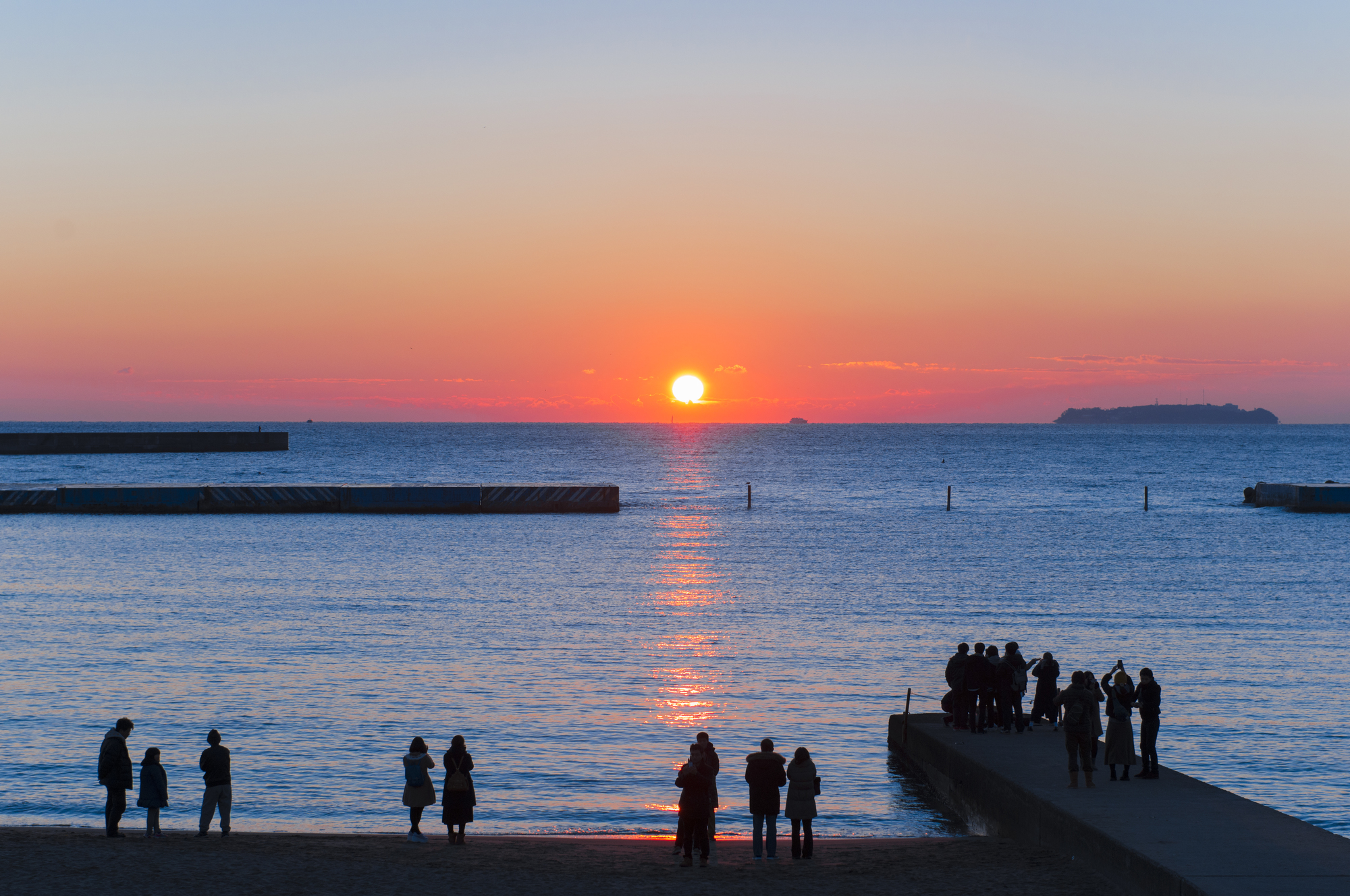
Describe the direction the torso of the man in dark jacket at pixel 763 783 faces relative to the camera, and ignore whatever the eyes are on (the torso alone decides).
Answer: away from the camera

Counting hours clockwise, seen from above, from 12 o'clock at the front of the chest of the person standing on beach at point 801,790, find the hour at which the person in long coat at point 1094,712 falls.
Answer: The person in long coat is roughly at 2 o'clock from the person standing on beach.

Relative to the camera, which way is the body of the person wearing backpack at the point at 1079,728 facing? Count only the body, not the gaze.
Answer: away from the camera

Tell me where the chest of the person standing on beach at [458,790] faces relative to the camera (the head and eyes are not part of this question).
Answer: away from the camera

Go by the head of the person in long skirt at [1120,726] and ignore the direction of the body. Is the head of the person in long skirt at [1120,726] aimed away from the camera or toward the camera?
away from the camera

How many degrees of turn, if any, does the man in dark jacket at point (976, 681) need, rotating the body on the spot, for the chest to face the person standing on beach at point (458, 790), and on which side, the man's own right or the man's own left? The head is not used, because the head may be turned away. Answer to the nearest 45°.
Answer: approximately 135° to the man's own left

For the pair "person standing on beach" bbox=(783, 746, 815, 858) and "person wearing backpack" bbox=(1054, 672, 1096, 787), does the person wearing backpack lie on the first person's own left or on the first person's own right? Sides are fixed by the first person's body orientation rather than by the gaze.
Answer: on the first person's own right

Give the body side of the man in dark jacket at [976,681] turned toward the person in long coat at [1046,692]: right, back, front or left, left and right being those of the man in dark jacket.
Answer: right

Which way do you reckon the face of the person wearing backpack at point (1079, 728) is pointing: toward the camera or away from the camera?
away from the camera

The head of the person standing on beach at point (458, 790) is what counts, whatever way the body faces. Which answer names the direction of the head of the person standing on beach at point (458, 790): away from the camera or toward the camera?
away from the camera

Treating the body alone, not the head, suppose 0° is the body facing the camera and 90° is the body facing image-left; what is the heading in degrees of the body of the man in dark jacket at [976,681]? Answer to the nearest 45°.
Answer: approximately 180°
